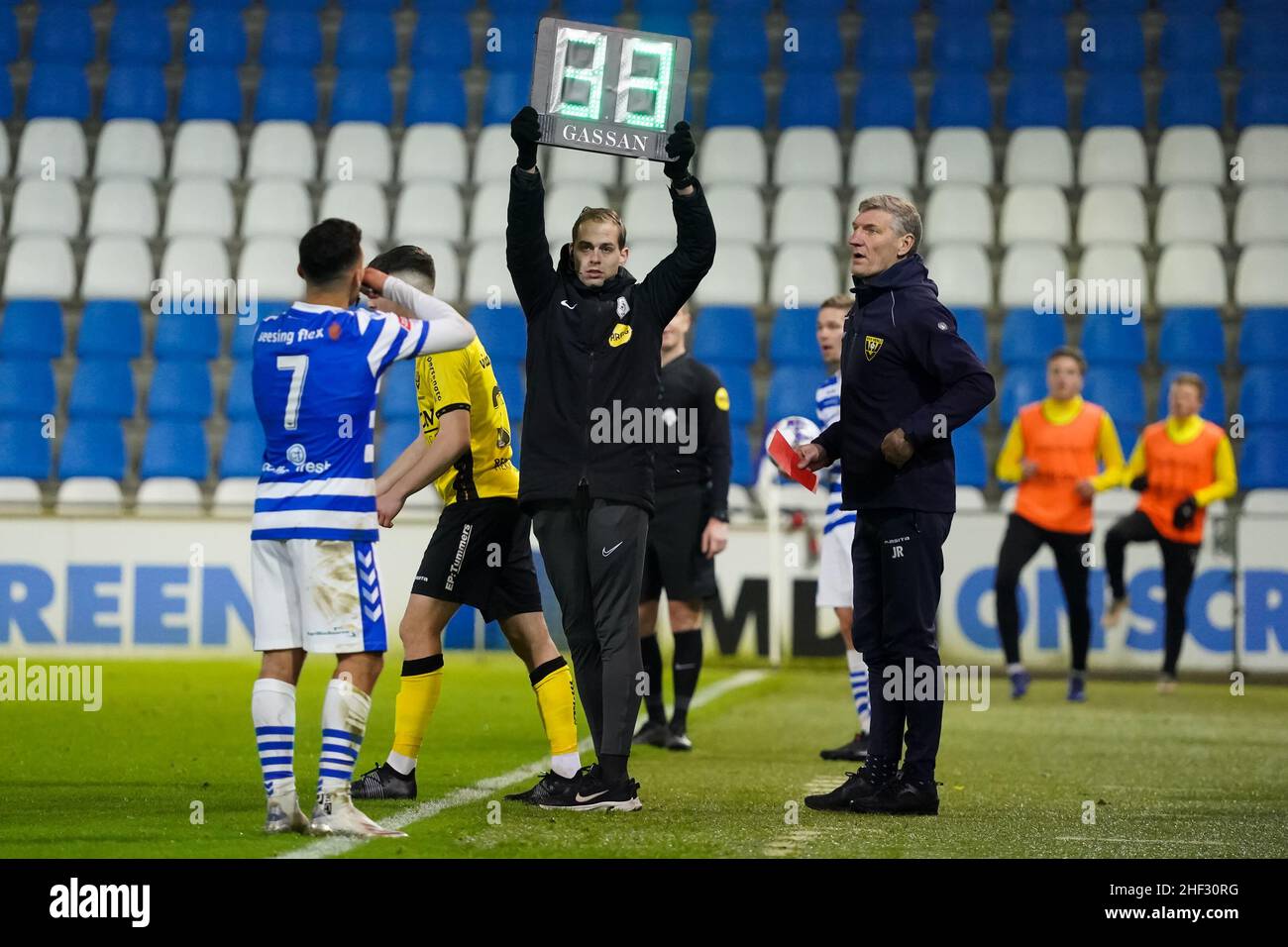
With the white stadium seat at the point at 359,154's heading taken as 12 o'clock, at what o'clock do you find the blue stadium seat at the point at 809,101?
The blue stadium seat is roughly at 9 o'clock from the white stadium seat.

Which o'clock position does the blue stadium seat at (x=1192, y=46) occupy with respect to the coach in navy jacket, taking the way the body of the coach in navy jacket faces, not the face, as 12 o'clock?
The blue stadium seat is roughly at 5 o'clock from the coach in navy jacket.

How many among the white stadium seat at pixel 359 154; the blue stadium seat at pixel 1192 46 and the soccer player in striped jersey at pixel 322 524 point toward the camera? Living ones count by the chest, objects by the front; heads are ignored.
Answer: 2

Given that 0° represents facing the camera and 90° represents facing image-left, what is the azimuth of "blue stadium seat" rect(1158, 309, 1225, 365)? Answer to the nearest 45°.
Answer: approximately 0°

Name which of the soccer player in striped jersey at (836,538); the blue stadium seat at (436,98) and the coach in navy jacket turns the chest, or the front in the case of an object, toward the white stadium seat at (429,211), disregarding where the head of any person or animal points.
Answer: the blue stadium seat

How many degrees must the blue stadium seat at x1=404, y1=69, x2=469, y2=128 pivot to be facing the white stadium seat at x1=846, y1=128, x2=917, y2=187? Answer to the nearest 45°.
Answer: approximately 90° to its left

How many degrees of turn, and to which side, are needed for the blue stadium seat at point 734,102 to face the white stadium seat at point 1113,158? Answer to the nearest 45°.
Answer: approximately 90° to its left

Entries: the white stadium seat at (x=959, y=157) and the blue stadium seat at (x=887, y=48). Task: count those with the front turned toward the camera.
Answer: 2
